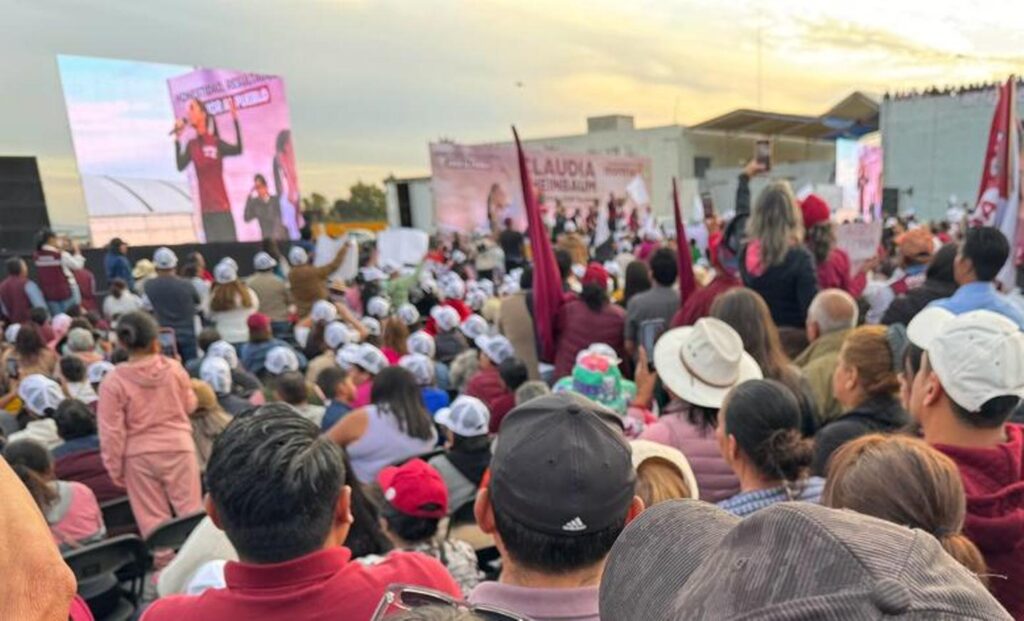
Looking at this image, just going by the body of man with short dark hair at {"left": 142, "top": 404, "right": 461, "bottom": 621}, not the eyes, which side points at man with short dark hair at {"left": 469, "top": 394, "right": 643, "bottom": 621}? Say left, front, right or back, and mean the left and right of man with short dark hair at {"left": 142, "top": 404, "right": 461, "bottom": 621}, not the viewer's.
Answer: right

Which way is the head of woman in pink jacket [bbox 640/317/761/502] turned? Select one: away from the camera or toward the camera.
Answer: away from the camera

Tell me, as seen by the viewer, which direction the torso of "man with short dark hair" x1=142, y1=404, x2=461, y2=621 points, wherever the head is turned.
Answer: away from the camera

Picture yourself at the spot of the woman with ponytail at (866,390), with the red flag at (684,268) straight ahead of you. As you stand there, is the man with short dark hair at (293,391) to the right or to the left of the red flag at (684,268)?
left

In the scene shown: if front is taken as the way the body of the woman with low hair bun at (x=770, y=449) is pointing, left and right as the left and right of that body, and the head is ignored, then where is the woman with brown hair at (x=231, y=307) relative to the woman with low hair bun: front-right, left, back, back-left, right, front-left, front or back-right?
front

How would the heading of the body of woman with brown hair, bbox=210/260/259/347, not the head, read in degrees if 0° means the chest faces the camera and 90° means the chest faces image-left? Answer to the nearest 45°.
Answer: approximately 180°

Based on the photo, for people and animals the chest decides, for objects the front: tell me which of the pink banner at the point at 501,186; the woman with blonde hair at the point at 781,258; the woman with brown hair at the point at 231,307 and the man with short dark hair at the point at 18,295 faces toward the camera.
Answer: the pink banner

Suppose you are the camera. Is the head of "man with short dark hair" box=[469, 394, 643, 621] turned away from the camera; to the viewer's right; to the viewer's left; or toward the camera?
away from the camera

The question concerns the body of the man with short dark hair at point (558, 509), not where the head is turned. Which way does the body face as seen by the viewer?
away from the camera

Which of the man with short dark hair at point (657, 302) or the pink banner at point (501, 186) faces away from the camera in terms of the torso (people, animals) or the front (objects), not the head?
the man with short dark hair

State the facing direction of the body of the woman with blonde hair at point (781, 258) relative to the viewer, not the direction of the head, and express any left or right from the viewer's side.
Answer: facing away from the viewer

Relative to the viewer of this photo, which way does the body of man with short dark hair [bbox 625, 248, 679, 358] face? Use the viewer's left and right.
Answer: facing away from the viewer

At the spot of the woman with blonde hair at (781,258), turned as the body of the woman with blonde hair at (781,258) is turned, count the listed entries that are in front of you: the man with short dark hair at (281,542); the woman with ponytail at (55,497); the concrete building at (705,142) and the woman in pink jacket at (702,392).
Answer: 1

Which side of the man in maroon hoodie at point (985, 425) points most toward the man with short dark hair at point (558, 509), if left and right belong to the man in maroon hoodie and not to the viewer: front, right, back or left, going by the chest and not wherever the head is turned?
left

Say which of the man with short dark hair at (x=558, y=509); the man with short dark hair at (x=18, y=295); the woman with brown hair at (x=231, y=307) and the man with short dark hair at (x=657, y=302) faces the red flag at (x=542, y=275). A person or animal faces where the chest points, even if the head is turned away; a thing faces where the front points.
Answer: the man with short dark hair at (x=558, y=509)

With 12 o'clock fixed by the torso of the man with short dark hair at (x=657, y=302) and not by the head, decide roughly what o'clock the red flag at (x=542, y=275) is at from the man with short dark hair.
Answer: The red flag is roughly at 9 o'clock from the man with short dark hair.

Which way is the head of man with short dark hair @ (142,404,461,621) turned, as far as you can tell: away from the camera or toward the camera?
away from the camera

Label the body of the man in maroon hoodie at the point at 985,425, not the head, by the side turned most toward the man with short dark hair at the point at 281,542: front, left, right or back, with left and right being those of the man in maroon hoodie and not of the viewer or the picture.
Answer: left

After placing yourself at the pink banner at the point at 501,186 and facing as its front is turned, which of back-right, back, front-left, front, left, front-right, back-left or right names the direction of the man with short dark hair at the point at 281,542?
front

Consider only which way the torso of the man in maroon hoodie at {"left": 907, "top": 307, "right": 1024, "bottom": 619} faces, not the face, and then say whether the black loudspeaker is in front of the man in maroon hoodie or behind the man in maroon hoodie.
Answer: in front

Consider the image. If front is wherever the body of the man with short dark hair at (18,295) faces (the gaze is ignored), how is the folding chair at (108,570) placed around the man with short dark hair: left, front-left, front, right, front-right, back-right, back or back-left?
back-right

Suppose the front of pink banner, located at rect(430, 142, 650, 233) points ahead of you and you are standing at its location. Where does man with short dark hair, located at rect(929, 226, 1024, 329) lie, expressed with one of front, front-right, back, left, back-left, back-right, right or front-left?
front
